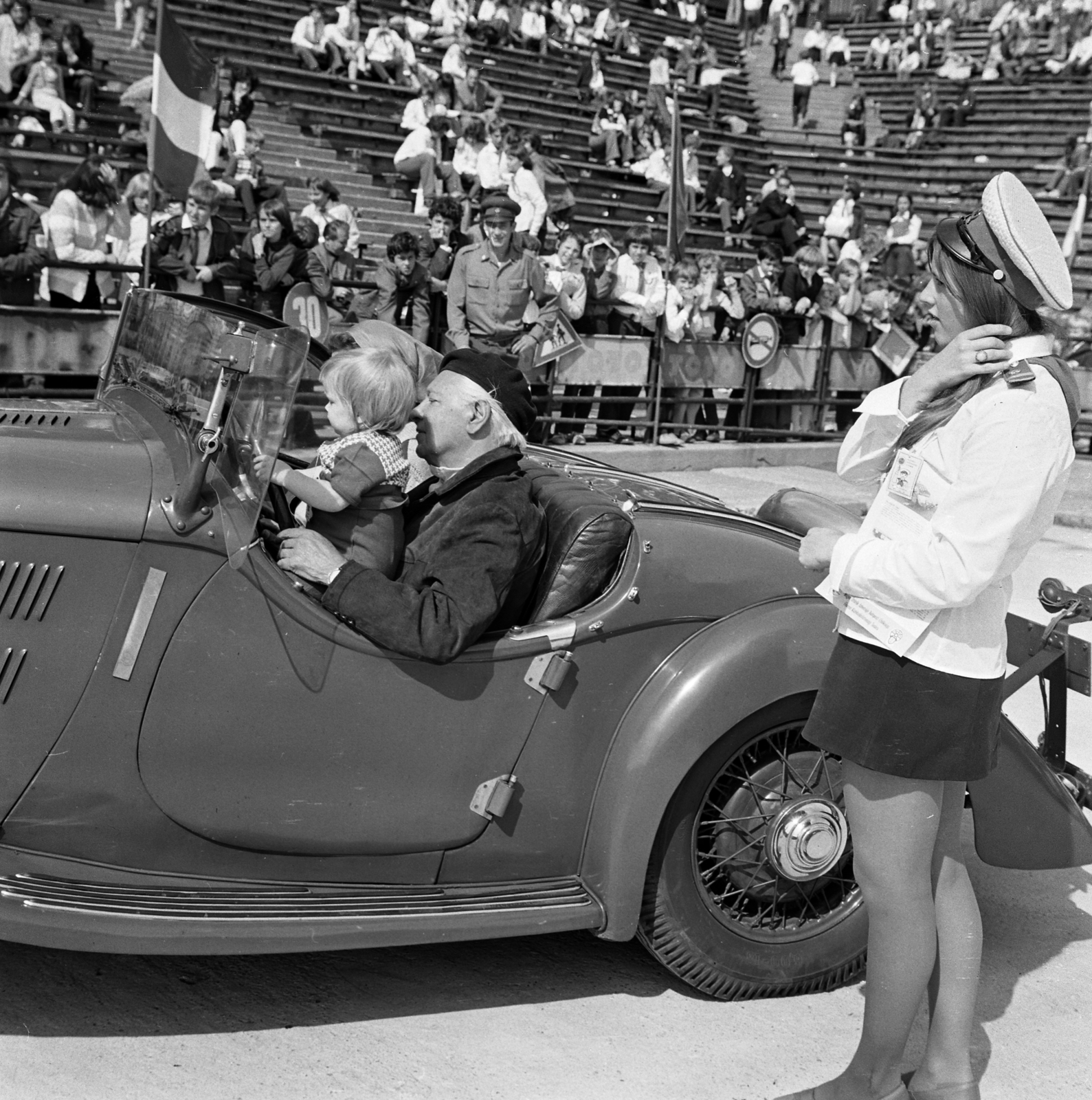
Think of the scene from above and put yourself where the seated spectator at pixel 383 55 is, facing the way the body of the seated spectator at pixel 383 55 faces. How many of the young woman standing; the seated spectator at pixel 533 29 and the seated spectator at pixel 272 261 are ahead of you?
2

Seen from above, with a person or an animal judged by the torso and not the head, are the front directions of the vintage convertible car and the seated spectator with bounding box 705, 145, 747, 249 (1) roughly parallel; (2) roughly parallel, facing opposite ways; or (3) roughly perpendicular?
roughly perpendicular

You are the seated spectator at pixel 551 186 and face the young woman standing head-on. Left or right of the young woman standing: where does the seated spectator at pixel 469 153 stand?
right

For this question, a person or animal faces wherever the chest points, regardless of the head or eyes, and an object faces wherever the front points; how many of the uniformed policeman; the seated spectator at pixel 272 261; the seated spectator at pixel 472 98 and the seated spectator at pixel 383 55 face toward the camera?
4

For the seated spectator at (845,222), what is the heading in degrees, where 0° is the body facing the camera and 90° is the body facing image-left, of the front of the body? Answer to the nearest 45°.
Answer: approximately 45°

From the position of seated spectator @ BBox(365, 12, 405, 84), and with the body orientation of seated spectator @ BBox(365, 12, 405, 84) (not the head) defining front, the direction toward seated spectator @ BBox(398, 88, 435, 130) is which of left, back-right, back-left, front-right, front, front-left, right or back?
front

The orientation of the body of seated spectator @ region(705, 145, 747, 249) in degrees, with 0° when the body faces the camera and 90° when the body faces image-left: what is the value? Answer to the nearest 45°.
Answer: approximately 0°

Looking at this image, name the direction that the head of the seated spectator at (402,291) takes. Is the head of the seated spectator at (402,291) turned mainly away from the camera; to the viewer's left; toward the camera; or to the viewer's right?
toward the camera

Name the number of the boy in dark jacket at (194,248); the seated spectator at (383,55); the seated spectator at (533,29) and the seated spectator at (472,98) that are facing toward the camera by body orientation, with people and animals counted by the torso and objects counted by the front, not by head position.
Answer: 4

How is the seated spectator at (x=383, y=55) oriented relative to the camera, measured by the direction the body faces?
toward the camera

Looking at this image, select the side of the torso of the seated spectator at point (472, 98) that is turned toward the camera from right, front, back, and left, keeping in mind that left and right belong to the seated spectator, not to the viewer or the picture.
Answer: front

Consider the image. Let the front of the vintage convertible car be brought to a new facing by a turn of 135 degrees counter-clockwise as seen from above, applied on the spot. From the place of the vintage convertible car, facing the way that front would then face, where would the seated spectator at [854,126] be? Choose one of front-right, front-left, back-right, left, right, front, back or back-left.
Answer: back-left

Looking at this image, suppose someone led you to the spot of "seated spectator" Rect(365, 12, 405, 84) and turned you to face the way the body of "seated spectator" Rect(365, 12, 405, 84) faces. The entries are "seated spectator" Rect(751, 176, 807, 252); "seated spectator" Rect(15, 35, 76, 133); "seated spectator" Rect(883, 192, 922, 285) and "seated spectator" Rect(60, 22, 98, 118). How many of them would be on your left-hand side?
2
